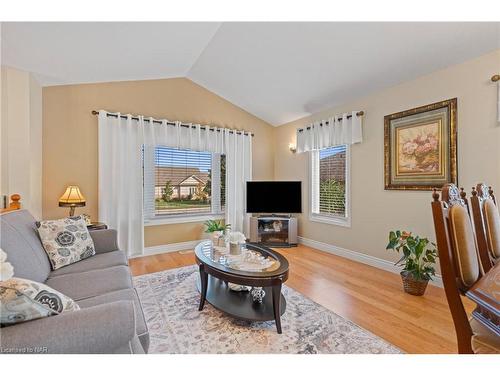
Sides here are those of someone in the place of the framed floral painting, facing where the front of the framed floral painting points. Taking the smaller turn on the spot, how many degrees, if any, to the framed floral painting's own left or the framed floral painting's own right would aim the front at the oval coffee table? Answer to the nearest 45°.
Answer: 0° — it already faces it

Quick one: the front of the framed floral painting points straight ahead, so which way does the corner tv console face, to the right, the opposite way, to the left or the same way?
to the left

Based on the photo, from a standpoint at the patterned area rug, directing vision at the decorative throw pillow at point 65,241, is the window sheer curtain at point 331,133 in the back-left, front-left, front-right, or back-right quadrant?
back-right

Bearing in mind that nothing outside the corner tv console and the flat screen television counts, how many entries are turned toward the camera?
2

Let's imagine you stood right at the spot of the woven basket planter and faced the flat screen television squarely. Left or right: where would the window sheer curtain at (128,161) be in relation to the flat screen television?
left

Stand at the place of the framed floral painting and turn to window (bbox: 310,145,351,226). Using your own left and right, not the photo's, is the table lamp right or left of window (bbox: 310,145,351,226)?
left

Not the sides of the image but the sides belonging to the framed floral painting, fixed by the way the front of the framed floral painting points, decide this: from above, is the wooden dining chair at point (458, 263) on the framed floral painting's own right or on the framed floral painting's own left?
on the framed floral painting's own left

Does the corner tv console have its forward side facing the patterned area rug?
yes

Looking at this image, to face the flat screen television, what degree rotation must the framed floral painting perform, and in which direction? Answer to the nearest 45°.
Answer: approximately 45° to its right

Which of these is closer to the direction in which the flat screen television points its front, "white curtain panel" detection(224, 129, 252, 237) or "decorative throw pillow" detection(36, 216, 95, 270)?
the decorative throw pillow
